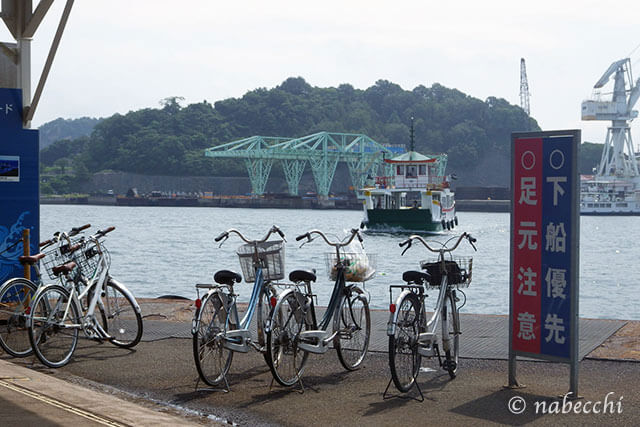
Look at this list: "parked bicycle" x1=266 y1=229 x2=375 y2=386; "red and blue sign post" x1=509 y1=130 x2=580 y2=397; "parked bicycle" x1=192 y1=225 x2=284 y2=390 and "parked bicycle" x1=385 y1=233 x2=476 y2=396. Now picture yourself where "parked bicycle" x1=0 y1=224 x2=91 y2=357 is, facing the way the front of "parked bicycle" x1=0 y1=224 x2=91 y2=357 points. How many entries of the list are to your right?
4

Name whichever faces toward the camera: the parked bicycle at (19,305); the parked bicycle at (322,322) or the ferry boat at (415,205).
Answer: the ferry boat

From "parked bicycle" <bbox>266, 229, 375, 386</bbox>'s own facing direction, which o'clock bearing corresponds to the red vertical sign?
The red vertical sign is roughly at 2 o'clock from the parked bicycle.

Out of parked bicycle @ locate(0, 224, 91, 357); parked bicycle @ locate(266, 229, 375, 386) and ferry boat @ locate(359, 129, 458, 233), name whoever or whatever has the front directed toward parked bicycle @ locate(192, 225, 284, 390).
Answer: the ferry boat

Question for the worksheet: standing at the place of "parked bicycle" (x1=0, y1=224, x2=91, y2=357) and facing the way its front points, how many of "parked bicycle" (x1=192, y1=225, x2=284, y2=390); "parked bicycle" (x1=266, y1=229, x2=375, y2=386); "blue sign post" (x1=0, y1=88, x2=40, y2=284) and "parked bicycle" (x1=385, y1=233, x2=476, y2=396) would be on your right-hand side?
3

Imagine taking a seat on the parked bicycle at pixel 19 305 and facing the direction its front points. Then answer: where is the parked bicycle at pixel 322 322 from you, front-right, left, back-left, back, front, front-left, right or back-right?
right

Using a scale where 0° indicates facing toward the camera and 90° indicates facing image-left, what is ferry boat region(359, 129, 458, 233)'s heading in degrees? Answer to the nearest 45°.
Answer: approximately 0°

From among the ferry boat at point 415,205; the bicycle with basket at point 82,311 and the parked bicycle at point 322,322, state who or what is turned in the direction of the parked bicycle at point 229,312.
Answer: the ferry boat

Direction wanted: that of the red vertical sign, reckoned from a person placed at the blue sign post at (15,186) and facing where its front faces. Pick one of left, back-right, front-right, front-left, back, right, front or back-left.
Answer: front-left

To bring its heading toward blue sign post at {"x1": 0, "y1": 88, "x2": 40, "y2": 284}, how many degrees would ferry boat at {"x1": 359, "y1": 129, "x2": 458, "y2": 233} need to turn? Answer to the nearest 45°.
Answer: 0° — it already faces it

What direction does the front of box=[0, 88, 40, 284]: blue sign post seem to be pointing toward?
toward the camera

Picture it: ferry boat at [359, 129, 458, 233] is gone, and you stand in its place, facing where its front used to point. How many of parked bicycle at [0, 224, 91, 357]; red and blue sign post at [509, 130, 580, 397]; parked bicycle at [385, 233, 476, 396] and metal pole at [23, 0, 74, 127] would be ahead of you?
4

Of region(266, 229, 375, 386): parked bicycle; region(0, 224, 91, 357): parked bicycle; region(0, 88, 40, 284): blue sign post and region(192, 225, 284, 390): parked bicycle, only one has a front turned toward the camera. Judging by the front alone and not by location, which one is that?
the blue sign post

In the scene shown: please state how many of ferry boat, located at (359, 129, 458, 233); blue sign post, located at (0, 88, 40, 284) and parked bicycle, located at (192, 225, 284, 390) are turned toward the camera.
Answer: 2

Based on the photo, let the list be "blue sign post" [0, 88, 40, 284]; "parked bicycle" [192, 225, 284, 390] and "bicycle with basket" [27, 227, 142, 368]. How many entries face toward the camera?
1

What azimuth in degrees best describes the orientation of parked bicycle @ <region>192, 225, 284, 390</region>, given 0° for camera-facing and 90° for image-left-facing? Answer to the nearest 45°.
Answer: approximately 225°

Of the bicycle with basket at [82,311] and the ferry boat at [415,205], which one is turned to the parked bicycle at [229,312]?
the ferry boat

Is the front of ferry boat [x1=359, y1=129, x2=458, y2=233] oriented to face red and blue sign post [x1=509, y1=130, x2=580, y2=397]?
yes

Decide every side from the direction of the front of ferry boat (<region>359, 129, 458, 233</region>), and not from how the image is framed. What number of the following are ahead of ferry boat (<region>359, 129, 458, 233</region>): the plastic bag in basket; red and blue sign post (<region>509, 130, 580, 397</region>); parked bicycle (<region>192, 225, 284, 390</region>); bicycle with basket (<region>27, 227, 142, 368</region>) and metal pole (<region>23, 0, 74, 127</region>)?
5

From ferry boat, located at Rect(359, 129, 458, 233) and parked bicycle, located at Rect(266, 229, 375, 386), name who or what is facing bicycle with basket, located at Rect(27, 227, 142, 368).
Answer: the ferry boat
